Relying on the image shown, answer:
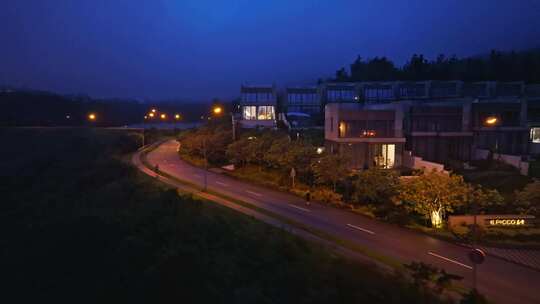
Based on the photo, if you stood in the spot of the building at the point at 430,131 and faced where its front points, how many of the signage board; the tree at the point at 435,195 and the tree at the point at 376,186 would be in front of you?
3

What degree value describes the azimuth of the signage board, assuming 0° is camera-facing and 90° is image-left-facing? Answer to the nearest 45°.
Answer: approximately 0°

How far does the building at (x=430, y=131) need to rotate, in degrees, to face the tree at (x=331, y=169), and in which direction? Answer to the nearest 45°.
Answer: approximately 45° to its right

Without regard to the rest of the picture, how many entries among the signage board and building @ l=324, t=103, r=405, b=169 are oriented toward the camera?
2

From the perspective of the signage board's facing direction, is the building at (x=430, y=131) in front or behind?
behind

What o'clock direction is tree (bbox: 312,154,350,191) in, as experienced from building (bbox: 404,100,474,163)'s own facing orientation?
The tree is roughly at 1 o'clock from the building.

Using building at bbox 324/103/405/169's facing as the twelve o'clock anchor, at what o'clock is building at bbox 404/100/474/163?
building at bbox 404/100/474/163 is roughly at 8 o'clock from building at bbox 324/103/405/169.

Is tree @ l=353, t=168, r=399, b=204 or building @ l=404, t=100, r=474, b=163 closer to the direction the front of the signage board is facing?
the tree

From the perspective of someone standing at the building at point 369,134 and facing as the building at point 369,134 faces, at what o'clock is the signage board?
The signage board is roughly at 11 o'clock from the building.
